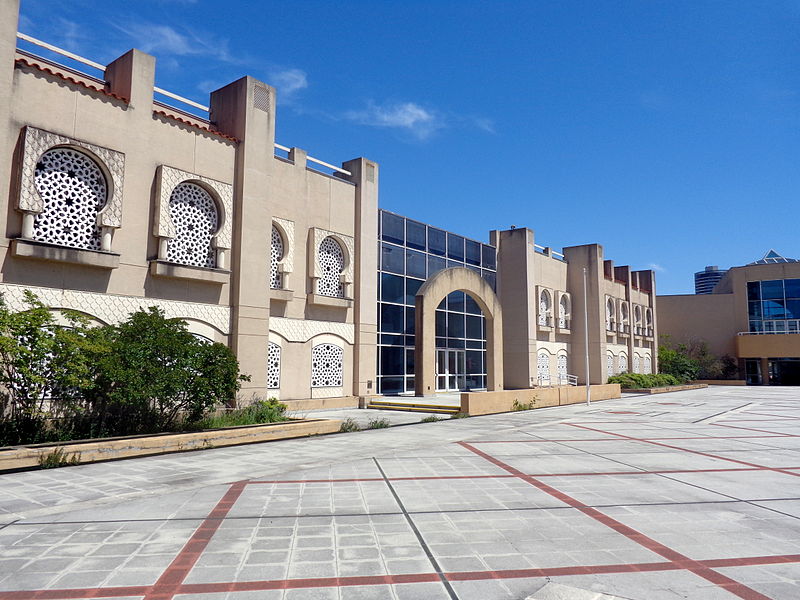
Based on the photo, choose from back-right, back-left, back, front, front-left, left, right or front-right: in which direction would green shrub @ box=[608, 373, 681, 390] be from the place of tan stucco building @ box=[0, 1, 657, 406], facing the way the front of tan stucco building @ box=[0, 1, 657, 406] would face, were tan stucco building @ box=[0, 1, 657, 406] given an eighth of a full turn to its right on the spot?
back-left

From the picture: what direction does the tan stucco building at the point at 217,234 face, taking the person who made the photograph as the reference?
facing the viewer and to the right of the viewer

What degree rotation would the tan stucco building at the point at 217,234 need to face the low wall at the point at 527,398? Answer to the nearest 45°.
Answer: approximately 90° to its left

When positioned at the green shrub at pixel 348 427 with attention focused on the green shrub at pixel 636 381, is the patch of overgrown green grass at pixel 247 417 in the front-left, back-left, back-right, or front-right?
back-left

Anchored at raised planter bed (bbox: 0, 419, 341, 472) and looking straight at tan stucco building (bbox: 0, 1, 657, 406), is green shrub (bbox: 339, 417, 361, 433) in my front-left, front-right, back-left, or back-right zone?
front-right
